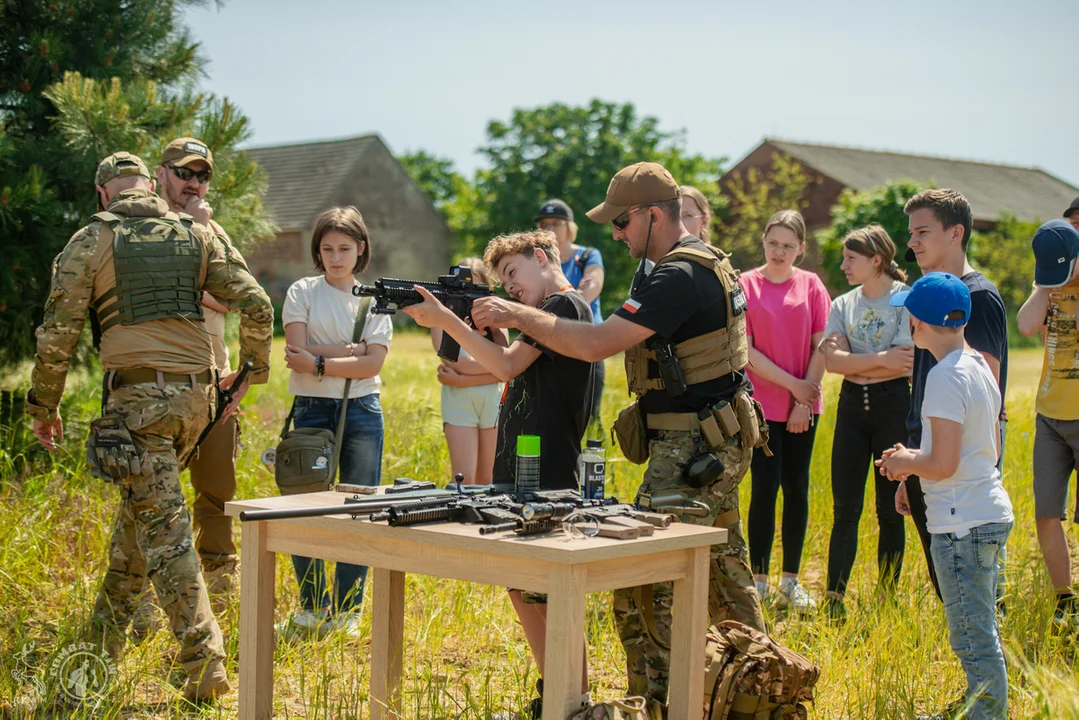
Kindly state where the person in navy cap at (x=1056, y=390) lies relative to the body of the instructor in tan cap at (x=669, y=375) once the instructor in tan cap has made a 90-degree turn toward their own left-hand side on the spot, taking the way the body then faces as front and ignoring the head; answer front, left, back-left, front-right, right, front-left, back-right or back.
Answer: back-left

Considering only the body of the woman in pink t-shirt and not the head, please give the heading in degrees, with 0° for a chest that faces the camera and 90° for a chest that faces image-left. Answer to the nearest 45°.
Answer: approximately 0°

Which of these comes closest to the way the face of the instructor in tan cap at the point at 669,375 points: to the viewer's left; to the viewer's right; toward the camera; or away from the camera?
to the viewer's left

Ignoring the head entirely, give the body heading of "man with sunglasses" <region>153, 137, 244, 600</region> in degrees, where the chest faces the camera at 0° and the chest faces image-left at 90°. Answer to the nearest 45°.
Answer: approximately 315°

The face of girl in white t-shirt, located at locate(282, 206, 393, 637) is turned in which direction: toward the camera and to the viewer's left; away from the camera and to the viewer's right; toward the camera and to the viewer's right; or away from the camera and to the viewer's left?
toward the camera and to the viewer's right

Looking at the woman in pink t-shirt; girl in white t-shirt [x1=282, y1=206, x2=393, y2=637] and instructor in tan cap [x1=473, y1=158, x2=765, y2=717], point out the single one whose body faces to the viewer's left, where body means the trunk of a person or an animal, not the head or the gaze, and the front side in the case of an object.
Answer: the instructor in tan cap
